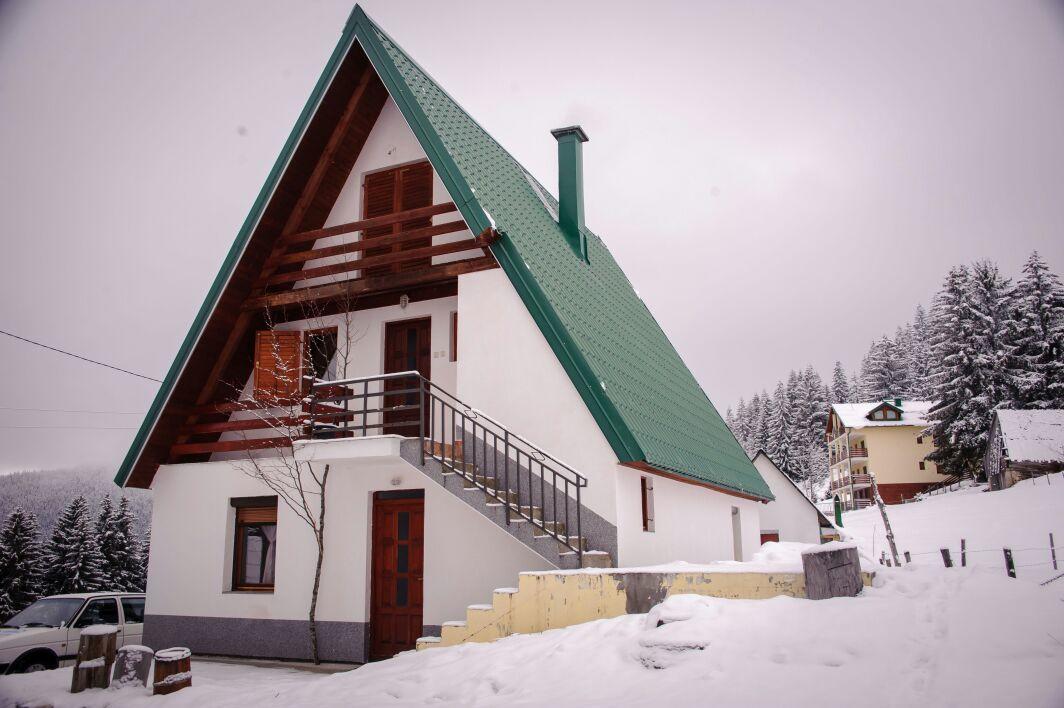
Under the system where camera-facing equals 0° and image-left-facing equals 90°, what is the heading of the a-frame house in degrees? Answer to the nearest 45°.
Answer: approximately 45°

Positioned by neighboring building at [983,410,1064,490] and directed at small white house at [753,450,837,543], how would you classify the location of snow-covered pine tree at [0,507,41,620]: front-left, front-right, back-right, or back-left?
front-right

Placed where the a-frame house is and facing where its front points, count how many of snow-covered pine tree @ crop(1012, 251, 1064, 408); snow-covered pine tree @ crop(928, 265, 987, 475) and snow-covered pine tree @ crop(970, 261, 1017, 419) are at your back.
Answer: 3

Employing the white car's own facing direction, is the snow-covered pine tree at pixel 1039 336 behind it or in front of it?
behind

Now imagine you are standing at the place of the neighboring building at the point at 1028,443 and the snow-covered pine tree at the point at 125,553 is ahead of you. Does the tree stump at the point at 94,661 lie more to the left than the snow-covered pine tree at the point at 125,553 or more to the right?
left

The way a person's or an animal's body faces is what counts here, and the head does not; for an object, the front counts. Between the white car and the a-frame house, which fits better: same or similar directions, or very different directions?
same or similar directions

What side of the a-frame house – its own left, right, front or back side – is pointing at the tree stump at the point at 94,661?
front

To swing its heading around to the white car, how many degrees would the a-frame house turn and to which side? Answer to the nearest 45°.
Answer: approximately 45° to its right

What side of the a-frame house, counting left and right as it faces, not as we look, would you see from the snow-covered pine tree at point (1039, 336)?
back

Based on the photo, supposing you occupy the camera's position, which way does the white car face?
facing the viewer and to the left of the viewer

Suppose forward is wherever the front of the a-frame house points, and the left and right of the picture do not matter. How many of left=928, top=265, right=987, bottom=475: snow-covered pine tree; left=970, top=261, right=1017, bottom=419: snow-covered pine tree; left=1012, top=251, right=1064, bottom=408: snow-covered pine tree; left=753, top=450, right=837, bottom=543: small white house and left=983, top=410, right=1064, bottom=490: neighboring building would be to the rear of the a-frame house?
5

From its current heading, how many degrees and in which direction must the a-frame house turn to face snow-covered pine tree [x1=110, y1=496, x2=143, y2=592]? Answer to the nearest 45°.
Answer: approximately 90° to its right

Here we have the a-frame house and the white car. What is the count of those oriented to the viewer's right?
0

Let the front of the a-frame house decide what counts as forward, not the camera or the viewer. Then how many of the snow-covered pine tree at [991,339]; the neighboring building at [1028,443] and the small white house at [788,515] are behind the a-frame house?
3
